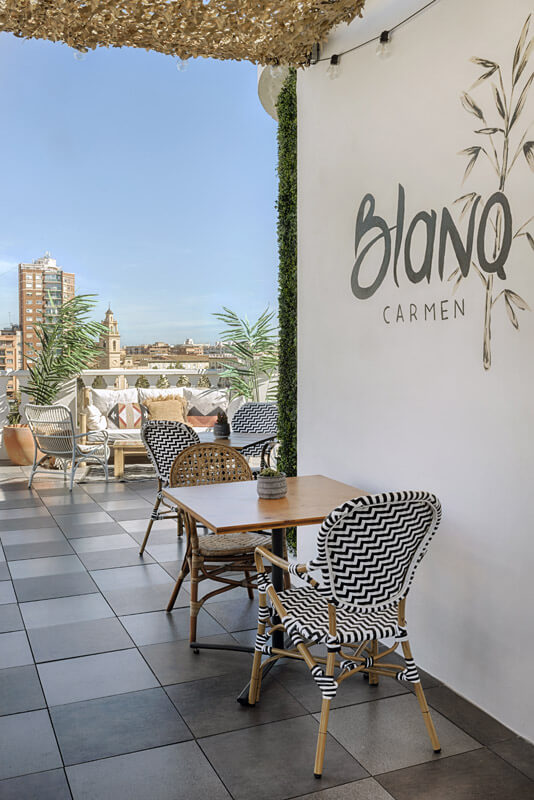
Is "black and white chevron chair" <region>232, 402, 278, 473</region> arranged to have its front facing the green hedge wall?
no

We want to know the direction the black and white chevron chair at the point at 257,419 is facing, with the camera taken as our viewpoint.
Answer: facing the viewer and to the left of the viewer

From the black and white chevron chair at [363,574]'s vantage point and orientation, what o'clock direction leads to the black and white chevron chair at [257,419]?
the black and white chevron chair at [257,419] is roughly at 1 o'clock from the black and white chevron chair at [363,574].

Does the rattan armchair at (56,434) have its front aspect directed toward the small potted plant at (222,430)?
no

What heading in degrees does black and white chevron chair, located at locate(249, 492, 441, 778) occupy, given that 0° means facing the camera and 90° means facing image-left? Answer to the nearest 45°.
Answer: approximately 135°

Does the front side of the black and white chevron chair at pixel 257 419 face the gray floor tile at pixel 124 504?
no

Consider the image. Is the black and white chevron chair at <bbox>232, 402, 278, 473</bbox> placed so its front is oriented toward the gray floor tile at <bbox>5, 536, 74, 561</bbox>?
yes

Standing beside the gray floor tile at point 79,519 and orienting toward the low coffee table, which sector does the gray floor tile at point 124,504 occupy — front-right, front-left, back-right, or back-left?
front-right

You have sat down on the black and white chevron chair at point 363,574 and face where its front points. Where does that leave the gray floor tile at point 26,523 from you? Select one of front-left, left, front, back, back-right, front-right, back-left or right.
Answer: front

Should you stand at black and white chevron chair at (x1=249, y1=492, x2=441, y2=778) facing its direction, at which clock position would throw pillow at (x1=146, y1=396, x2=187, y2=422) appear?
The throw pillow is roughly at 1 o'clock from the black and white chevron chair.

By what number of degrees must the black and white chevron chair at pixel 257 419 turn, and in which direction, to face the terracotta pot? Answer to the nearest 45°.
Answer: approximately 90° to its right

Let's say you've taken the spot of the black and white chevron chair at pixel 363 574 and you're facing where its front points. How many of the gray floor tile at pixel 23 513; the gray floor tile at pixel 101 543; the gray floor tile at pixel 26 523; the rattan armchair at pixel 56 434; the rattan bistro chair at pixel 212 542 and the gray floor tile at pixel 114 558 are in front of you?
6
